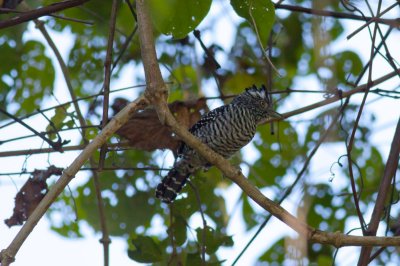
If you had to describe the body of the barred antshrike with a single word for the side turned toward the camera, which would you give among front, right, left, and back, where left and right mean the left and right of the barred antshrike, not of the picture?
right

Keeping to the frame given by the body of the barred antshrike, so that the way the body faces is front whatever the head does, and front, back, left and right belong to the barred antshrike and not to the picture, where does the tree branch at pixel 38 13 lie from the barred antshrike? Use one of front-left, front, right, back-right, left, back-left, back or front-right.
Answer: back-right

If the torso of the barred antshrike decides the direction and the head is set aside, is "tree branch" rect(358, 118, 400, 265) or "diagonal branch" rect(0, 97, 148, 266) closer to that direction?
the tree branch

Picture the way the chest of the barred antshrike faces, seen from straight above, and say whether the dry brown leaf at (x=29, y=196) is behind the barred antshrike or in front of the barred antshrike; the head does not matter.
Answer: behind

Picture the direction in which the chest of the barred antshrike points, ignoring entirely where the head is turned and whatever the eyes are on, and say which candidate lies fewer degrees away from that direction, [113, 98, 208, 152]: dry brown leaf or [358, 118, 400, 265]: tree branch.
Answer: the tree branch

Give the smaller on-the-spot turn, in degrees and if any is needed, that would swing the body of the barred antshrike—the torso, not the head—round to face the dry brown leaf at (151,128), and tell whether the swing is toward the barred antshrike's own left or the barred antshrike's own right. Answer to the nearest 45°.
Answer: approximately 135° to the barred antshrike's own right
